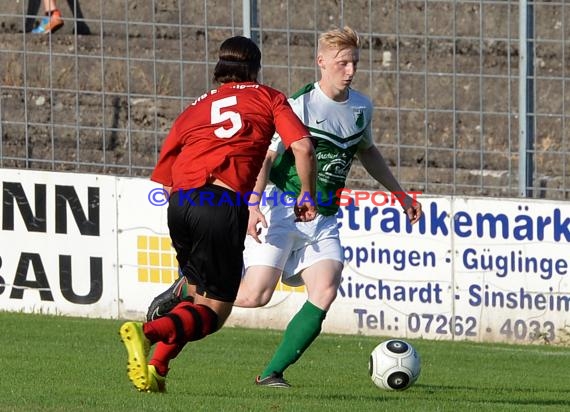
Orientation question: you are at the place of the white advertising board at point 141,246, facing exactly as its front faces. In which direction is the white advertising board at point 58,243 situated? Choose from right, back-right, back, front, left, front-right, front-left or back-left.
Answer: right

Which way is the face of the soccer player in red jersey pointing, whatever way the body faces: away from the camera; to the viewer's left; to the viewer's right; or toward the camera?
away from the camera

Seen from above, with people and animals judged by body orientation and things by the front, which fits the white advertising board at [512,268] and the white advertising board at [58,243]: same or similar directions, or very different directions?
same or similar directions

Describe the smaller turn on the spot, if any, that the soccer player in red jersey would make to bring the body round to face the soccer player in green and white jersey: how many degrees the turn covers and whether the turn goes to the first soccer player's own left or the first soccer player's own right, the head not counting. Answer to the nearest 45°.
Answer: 0° — they already face them

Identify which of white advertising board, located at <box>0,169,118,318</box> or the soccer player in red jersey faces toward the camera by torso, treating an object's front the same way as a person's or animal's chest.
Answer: the white advertising board

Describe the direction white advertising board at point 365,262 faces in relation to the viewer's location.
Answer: facing the viewer

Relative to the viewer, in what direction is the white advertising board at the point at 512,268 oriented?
toward the camera

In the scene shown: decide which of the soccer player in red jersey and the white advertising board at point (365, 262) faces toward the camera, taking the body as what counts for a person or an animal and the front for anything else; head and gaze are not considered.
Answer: the white advertising board

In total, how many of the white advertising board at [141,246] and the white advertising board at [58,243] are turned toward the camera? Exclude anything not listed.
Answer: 2

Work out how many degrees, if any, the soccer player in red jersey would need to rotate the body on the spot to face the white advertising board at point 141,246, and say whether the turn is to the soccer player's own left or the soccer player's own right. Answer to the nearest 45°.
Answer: approximately 45° to the soccer player's own left

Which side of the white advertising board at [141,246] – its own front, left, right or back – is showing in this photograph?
front

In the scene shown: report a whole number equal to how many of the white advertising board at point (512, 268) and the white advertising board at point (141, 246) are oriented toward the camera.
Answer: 2

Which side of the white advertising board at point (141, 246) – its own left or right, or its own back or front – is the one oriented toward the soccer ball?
front

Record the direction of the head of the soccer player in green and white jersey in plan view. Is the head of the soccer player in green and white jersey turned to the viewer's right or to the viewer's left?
to the viewer's right

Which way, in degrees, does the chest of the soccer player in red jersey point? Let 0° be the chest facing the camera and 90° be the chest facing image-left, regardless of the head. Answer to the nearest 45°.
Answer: approximately 225°

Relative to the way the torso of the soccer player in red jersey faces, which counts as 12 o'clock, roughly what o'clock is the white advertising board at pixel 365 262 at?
The white advertising board is roughly at 11 o'clock from the soccer player in red jersey.
